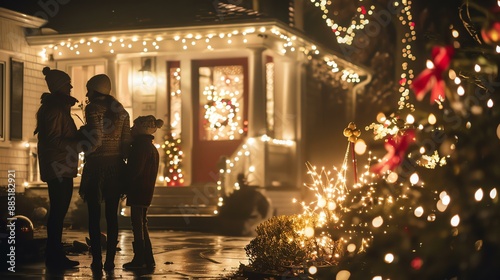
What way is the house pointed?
toward the camera

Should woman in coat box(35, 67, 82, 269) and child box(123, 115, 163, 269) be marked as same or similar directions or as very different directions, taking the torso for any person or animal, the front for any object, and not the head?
very different directions

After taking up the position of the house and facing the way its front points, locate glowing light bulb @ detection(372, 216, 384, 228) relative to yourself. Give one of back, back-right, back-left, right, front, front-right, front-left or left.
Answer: front

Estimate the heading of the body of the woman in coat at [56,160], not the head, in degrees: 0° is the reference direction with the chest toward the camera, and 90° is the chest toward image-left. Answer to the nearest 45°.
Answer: approximately 270°

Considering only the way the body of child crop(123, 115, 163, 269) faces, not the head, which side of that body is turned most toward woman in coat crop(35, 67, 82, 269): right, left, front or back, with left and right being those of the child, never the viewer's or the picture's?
front

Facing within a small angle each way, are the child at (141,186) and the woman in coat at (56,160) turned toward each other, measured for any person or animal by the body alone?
yes

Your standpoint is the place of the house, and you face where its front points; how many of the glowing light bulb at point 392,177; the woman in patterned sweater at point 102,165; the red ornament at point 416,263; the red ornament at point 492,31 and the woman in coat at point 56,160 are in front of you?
5

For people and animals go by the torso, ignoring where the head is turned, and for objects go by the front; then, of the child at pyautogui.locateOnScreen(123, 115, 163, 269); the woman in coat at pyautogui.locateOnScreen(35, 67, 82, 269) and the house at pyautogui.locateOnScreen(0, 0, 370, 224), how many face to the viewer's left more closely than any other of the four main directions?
1

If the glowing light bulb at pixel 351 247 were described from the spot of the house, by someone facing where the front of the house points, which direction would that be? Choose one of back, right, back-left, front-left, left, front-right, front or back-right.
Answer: front

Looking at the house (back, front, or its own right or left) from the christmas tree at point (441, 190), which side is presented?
front

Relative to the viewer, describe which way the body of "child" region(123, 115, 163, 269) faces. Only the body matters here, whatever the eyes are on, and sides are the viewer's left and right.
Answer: facing to the left of the viewer

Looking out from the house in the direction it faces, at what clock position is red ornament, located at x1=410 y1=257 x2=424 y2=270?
The red ornament is roughly at 12 o'clock from the house.
